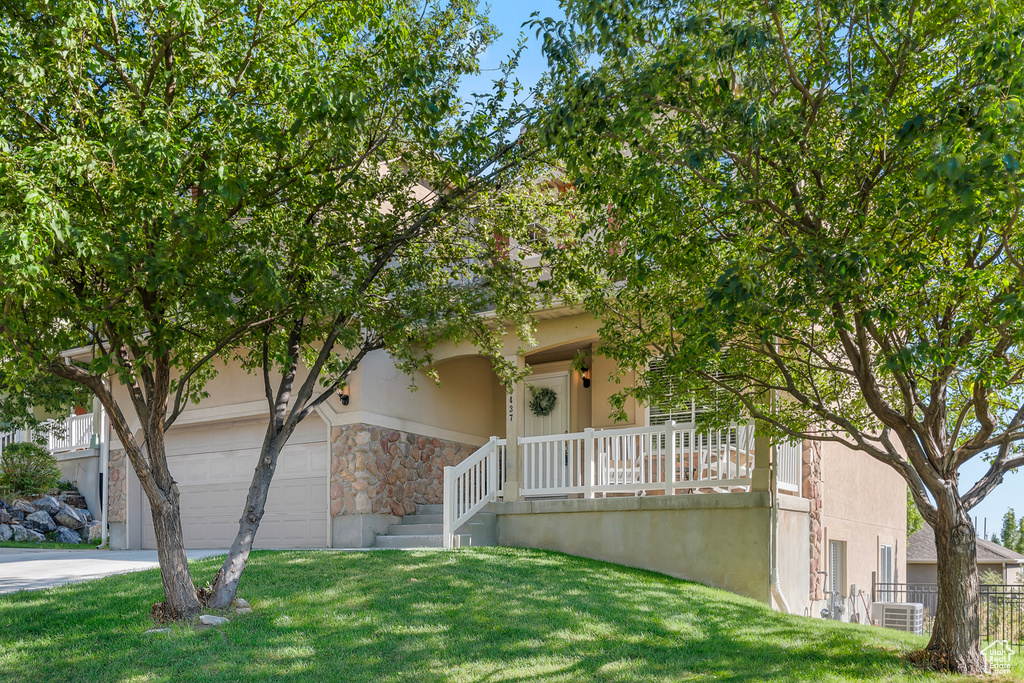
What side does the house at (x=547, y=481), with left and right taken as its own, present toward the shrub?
right

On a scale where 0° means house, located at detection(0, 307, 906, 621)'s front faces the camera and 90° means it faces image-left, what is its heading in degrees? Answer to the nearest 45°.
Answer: approximately 45°

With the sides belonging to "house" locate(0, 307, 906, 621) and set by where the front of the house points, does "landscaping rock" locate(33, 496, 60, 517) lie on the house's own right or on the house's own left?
on the house's own right

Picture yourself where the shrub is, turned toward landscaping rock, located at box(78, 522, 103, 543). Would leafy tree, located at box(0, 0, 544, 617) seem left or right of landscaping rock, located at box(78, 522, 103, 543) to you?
right

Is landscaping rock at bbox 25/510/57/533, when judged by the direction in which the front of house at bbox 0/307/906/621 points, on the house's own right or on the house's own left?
on the house's own right

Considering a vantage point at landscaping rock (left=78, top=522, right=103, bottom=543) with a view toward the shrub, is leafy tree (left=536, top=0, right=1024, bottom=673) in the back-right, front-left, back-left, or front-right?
back-left

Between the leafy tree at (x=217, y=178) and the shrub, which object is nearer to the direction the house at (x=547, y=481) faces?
the leafy tree

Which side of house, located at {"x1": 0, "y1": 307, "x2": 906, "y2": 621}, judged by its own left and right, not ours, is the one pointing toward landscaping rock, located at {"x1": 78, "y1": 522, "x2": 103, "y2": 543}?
right
